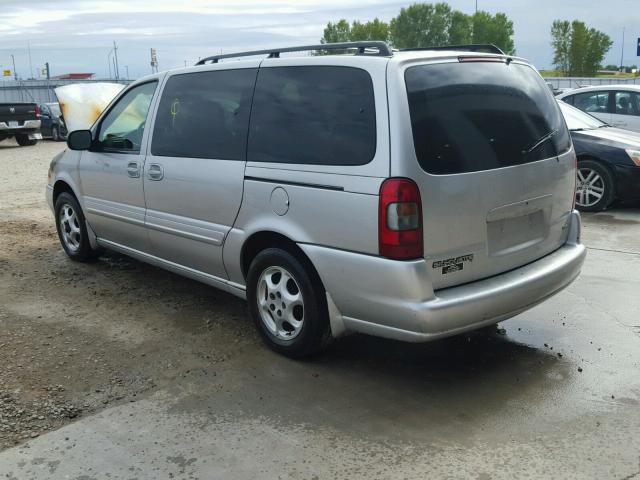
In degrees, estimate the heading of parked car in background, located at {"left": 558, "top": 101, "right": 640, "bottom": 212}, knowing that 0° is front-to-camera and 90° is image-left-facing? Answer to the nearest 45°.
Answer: approximately 315°

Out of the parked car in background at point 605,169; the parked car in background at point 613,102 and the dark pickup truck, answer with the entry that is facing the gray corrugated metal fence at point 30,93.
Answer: the dark pickup truck

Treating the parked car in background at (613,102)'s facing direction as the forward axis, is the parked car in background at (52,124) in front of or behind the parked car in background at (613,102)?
behind

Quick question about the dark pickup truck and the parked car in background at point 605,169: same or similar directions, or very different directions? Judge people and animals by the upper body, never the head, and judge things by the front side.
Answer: very different directions

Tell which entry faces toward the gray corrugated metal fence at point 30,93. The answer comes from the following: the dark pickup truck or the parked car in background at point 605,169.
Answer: the dark pickup truck

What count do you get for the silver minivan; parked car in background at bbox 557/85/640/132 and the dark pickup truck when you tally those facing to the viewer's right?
1

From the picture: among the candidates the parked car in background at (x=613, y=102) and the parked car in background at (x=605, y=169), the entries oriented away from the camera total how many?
0

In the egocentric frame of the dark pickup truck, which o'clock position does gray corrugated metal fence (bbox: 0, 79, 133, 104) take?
The gray corrugated metal fence is roughly at 12 o'clock from the dark pickup truck.

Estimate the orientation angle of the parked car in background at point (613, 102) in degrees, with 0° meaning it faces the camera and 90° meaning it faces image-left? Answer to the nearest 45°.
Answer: approximately 270°

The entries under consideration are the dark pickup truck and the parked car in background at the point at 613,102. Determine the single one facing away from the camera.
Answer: the dark pickup truck

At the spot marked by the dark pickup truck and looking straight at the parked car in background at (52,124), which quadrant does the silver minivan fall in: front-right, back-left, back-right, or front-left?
back-right

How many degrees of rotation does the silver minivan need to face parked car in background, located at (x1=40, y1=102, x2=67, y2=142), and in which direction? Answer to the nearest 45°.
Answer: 0° — it already faces it

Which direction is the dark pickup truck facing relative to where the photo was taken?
away from the camera

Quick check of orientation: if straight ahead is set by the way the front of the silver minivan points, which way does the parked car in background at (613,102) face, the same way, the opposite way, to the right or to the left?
the opposite way

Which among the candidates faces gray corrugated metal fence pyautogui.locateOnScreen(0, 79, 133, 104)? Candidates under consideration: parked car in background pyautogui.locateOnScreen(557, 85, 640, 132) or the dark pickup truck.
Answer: the dark pickup truck

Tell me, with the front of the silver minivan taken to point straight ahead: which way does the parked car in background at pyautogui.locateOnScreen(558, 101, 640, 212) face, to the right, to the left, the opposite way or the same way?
the opposite way

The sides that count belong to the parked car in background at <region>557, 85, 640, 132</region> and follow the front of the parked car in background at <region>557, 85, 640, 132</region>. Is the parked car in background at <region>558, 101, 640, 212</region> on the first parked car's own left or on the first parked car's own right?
on the first parked car's own right

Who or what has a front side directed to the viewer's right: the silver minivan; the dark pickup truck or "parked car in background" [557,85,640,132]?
the parked car in background
